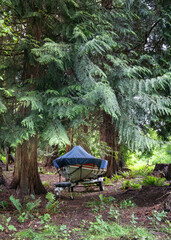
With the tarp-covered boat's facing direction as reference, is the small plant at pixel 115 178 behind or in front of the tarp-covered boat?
behind

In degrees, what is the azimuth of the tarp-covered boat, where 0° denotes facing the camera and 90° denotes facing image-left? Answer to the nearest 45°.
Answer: approximately 45°
